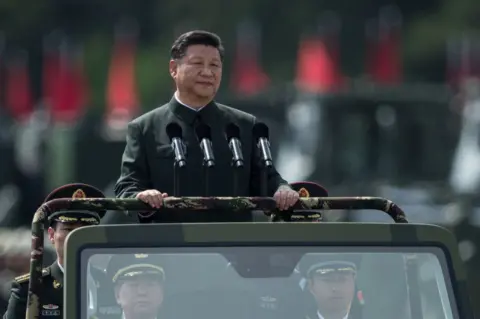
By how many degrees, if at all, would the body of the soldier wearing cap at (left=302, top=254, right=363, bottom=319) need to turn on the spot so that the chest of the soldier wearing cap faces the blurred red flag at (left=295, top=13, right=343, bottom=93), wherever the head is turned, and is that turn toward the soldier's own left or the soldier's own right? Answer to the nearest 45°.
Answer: approximately 180°

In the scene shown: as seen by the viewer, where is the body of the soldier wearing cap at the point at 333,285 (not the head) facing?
toward the camera

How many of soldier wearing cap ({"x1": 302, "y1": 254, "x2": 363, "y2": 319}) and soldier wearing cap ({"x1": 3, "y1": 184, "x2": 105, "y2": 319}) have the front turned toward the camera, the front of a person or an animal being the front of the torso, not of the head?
2

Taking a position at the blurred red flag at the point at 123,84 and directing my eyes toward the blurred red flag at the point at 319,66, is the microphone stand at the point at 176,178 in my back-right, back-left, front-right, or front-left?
front-right

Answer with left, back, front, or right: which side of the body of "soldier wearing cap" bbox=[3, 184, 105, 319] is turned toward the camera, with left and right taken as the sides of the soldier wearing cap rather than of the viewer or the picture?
front

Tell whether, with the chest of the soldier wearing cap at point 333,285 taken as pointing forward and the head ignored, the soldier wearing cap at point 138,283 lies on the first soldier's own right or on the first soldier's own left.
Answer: on the first soldier's own right

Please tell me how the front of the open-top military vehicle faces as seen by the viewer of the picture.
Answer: facing the viewer

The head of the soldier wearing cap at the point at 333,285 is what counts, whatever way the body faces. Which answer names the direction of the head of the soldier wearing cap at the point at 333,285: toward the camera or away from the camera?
toward the camera

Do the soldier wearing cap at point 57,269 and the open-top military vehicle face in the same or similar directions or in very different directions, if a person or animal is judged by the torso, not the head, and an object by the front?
same or similar directions
